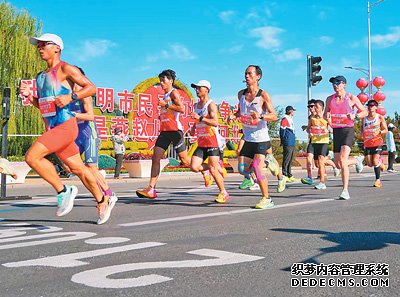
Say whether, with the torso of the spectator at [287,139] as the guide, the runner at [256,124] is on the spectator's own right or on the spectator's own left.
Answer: on the spectator's own right

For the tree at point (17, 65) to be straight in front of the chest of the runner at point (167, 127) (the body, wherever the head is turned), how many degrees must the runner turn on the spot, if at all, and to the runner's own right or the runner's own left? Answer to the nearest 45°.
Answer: approximately 90° to the runner's own right

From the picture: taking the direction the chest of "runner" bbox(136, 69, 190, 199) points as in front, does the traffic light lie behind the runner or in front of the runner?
behind

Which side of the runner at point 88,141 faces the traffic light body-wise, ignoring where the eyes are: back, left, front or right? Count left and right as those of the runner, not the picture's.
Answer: back

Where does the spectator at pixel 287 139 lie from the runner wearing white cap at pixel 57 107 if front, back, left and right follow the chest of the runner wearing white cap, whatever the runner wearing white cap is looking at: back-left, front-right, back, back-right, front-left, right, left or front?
back

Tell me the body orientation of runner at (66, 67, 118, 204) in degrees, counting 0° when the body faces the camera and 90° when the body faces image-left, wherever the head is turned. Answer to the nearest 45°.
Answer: approximately 45°

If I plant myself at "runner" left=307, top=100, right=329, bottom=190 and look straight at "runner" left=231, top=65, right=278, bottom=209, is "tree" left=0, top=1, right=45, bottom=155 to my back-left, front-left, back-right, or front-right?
back-right
